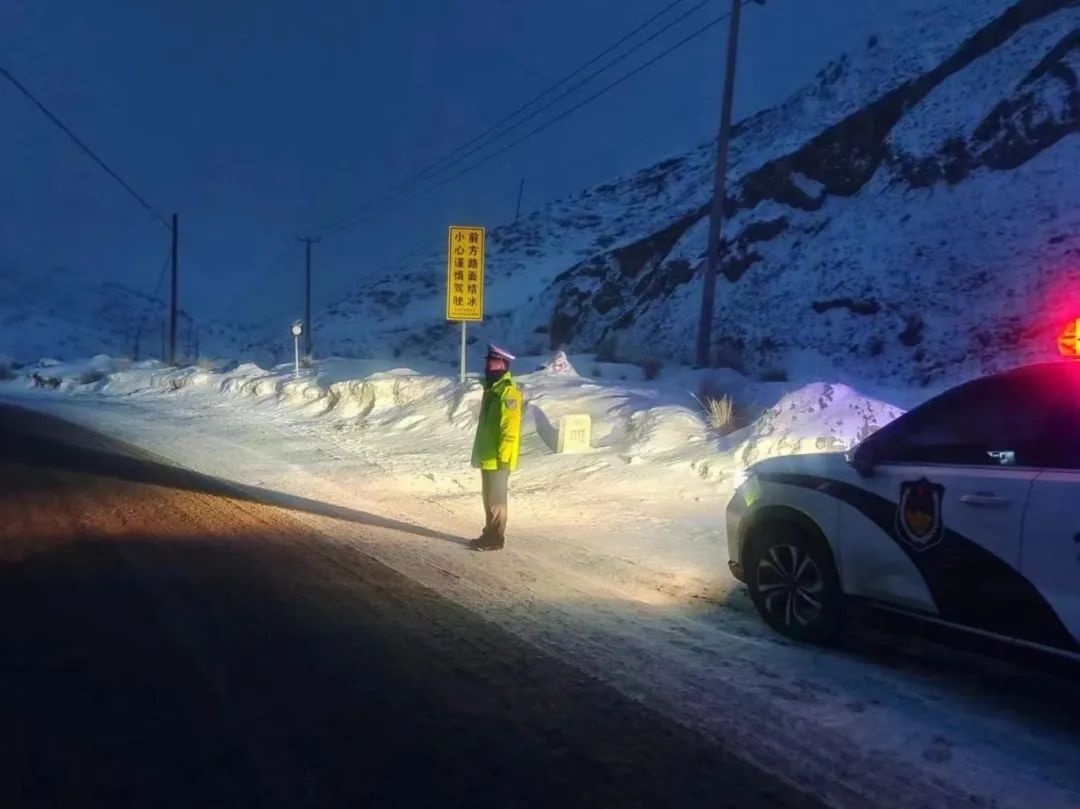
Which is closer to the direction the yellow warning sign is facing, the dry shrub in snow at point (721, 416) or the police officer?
the police officer

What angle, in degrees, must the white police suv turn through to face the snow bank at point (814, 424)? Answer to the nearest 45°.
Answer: approximately 45° to its right

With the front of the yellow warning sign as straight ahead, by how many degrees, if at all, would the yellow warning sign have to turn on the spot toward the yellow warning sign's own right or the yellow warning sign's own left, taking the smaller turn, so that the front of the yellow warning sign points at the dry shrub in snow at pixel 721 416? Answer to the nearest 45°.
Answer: approximately 45° to the yellow warning sign's own left

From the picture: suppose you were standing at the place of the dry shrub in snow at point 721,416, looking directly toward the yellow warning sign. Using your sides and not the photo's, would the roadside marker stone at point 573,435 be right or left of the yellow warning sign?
left

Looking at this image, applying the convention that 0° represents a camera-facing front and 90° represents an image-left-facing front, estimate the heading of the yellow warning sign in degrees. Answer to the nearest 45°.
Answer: approximately 0°

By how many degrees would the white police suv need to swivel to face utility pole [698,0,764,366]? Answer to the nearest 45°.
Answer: approximately 45° to its right

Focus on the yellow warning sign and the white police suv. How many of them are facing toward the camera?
1

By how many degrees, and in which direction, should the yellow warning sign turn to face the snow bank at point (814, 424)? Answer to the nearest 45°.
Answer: approximately 45° to its left

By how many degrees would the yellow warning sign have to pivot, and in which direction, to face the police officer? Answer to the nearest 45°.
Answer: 0° — it already faces them

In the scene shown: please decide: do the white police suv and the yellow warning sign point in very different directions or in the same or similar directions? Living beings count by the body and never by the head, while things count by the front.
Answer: very different directions

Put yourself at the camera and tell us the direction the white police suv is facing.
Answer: facing away from the viewer and to the left of the viewer
